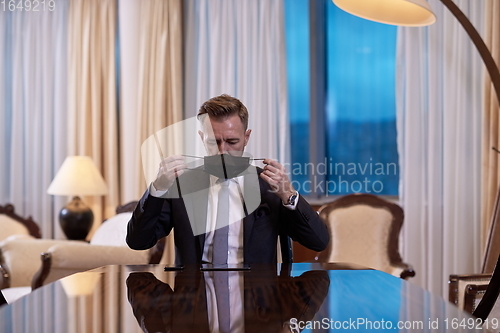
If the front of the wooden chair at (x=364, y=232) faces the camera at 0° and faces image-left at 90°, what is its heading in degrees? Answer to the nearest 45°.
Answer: approximately 0°

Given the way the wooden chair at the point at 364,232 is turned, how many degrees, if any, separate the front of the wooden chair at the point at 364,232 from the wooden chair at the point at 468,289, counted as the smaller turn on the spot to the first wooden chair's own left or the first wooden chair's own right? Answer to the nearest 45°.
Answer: approximately 45° to the first wooden chair's own left

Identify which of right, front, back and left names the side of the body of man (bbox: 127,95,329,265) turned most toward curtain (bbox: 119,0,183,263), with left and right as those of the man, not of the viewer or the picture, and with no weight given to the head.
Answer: back

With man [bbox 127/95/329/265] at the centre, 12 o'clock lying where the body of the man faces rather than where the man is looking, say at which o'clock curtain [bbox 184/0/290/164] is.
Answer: The curtain is roughly at 6 o'clock from the man.

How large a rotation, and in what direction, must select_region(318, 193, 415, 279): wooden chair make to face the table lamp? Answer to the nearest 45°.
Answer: approximately 90° to its right

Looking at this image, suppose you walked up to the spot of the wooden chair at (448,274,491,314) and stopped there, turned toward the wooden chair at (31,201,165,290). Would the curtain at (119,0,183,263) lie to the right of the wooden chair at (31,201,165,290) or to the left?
right

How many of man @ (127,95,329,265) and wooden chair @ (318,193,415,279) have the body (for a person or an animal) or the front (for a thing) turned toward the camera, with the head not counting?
2

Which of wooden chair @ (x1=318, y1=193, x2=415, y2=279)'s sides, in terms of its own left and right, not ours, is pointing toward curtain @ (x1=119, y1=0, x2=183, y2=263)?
right

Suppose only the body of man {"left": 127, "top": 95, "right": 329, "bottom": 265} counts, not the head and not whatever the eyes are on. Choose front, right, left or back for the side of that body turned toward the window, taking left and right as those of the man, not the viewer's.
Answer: back

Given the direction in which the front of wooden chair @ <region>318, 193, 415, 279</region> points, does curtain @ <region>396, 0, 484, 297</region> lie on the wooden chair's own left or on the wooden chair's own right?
on the wooden chair's own left
